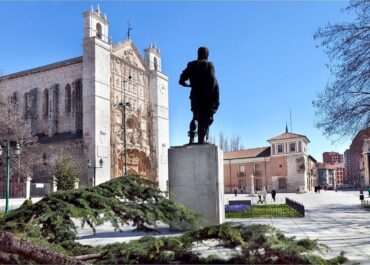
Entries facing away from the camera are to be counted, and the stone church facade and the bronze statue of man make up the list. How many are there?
1

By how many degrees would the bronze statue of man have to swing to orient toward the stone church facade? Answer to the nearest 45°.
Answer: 0° — it already faces it

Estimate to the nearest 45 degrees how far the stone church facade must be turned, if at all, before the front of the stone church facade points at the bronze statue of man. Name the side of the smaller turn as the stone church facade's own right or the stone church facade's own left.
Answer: approximately 45° to the stone church facade's own right

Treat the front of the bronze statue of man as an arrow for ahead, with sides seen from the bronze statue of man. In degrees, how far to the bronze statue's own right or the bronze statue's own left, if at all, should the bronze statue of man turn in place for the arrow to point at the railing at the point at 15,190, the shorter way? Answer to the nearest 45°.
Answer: approximately 45° to the bronze statue's own left

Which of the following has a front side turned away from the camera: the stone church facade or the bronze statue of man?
the bronze statue of man

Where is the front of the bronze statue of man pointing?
away from the camera
